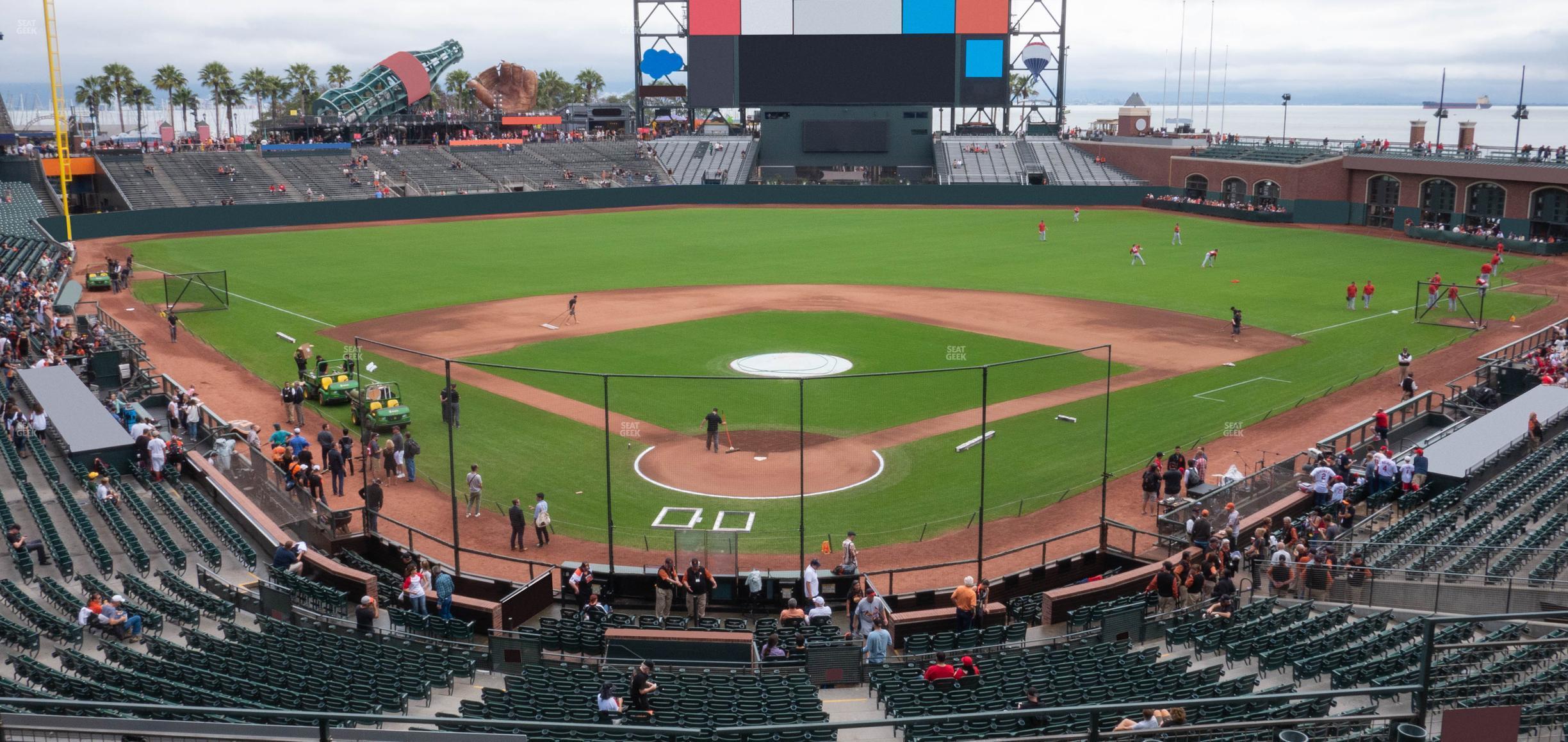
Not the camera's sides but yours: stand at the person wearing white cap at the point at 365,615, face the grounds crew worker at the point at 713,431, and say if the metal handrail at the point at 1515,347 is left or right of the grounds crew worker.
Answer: right

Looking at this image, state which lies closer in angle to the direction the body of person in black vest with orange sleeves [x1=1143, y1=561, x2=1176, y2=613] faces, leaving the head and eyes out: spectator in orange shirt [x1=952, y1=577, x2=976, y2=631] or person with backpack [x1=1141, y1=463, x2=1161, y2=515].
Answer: the person with backpack

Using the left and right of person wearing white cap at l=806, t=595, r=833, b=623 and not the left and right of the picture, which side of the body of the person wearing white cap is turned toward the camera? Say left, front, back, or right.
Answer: back

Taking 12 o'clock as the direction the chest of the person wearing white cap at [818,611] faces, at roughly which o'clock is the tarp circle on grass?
The tarp circle on grass is roughly at 12 o'clock from the person wearing white cap.

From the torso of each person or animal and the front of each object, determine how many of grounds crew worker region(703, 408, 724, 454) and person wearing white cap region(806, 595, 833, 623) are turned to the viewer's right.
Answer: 0
